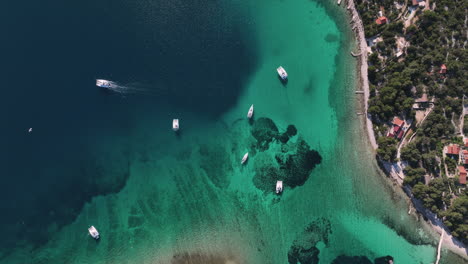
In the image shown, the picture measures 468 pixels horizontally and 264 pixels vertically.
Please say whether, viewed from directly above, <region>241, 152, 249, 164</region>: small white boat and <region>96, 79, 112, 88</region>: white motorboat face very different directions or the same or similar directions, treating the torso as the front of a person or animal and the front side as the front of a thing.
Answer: very different directions

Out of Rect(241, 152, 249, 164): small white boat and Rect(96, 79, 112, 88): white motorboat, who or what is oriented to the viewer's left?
the white motorboat

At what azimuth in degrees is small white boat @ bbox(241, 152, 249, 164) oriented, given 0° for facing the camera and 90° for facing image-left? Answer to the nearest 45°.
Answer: approximately 225°

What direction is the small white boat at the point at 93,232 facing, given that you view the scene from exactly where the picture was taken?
facing away from the viewer and to the left of the viewer

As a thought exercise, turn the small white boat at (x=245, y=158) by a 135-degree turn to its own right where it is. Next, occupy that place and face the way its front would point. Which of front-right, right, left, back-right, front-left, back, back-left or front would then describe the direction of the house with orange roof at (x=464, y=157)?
left

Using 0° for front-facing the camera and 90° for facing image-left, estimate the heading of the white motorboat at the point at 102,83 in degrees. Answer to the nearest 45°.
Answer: approximately 90°

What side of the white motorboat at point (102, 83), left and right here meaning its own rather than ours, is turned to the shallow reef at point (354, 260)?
back

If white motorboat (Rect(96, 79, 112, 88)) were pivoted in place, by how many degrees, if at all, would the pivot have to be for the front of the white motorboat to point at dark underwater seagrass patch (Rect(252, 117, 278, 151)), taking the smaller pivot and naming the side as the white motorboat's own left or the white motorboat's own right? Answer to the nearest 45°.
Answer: approximately 180°

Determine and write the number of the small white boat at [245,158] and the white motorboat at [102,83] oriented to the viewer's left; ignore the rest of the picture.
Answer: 1
